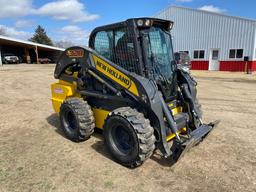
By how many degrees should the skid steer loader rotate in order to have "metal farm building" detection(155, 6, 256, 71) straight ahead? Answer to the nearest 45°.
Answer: approximately 90° to its left

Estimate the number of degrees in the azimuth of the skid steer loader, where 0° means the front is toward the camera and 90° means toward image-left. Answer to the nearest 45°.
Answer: approximately 315°
